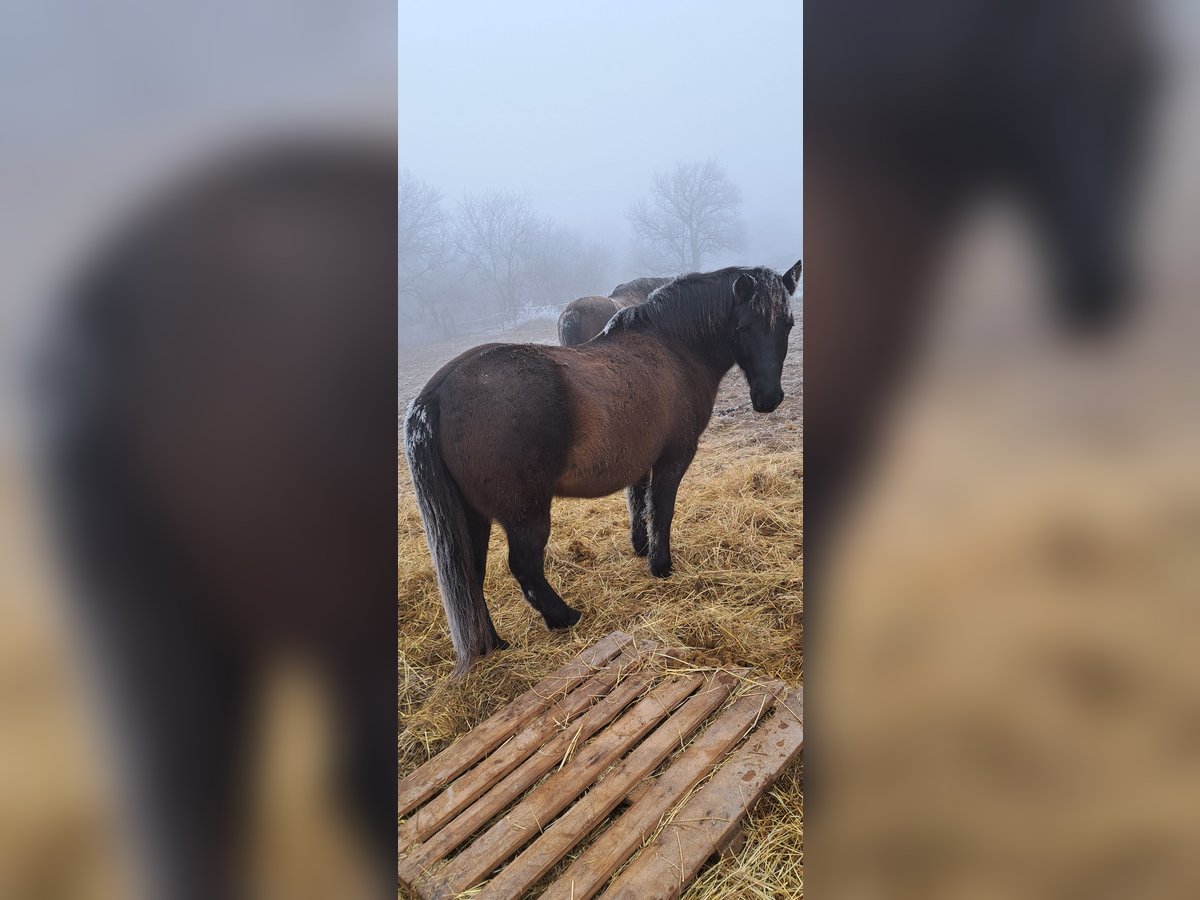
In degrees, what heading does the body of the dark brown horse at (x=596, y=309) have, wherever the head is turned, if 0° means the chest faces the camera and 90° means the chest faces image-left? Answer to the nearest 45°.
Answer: approximately 225°

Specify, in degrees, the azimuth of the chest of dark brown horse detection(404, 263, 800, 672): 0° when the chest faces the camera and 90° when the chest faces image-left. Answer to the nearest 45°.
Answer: approximately 225°
